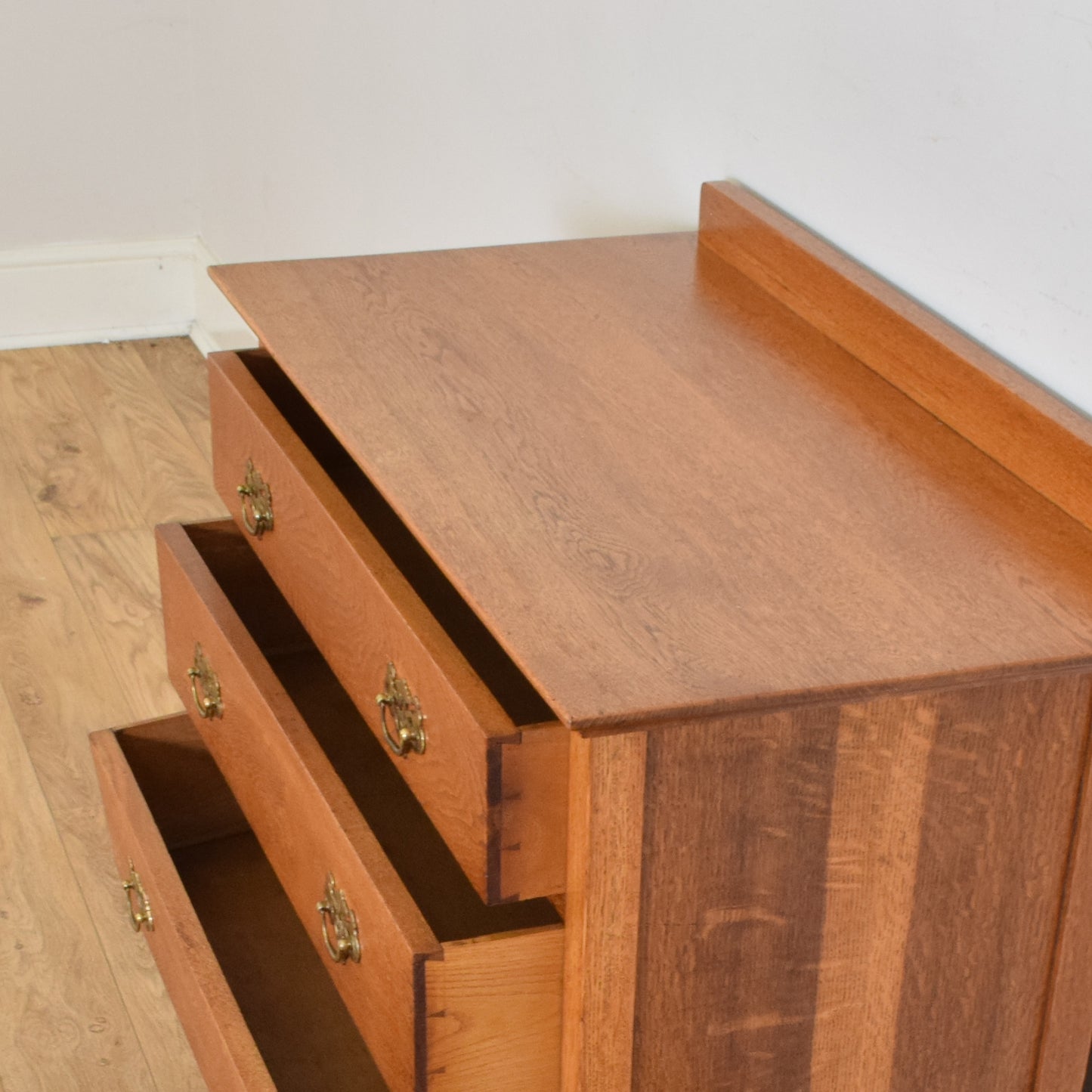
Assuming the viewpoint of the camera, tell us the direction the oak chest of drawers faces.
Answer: facing the viewer and to the left of the viewer
